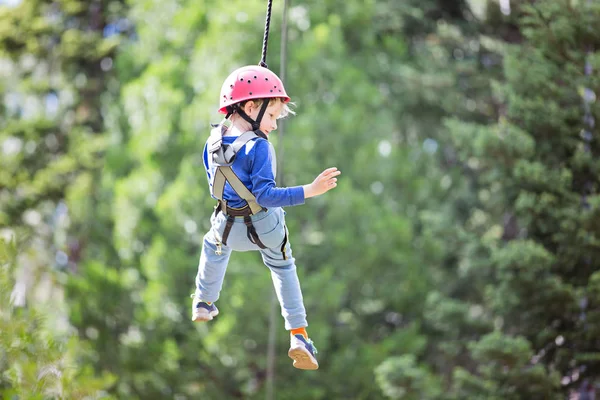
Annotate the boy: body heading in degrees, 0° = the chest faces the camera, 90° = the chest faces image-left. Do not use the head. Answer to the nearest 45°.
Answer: approximately 225°

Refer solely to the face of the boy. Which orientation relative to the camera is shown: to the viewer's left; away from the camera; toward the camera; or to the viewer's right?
to the viewer's right

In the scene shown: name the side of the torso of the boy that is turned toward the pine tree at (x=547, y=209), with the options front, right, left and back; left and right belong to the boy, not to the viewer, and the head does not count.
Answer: front
